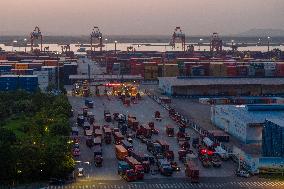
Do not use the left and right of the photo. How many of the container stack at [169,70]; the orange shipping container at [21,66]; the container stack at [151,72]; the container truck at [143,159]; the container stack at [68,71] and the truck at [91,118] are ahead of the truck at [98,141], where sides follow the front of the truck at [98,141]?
5

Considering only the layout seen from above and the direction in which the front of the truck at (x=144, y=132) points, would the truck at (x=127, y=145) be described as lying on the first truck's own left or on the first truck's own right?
on the first truck's own right

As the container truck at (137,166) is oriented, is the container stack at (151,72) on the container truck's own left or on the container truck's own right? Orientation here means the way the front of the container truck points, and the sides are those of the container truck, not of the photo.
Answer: on the container truck's own left

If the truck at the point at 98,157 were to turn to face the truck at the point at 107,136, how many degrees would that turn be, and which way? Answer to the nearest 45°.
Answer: approximately 180°

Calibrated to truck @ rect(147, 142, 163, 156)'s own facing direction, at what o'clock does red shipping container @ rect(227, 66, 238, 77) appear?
The red shipping container is roughly at 8 o'clock from the truck.

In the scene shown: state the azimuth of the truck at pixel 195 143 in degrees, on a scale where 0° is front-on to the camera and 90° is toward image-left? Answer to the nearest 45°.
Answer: approximately 180°

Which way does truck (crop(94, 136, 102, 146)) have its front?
away from the camera
